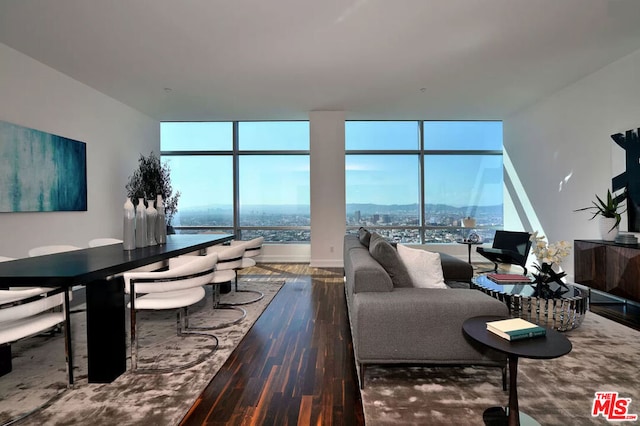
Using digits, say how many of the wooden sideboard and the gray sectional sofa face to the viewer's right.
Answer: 1

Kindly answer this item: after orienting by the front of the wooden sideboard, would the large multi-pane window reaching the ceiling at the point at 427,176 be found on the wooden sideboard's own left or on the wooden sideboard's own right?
on the wooden sideboard's own right

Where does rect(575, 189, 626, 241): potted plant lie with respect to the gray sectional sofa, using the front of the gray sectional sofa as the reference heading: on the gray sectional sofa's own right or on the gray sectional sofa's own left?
on the gray sectional sofa's own left

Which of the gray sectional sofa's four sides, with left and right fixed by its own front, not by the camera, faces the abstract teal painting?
back

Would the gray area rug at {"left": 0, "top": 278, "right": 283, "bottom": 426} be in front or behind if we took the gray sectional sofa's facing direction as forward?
behind

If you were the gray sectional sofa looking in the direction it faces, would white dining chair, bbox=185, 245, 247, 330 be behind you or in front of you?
behind

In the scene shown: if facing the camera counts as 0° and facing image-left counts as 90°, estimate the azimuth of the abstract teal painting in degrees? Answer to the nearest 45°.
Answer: approximately 315°

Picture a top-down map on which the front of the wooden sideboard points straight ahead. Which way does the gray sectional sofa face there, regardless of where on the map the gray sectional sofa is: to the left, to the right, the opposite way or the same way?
the opposite way

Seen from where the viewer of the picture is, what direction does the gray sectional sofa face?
facing to the right of the viewer

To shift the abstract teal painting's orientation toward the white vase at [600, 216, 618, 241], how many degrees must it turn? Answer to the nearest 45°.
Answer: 0° — it already faces it

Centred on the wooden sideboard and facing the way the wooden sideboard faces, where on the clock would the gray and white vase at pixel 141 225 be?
The gray and white vase is roughly at 12 o'clock from the wooden sideboard.
